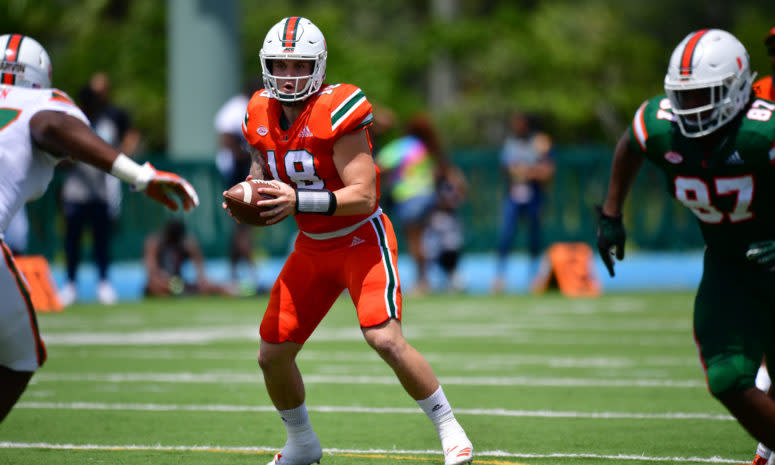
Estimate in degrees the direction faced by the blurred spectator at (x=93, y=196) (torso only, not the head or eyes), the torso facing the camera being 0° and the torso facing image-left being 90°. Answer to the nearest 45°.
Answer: approximately 0°

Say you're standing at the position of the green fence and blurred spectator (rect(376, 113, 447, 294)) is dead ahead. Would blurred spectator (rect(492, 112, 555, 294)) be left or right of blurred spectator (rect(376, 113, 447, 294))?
left

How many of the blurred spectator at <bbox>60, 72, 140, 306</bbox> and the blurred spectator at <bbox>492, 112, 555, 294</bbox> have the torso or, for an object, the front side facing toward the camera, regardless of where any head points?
2

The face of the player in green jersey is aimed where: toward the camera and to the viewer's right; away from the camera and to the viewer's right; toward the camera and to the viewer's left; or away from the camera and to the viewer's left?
toward the camera and to the viewer's left

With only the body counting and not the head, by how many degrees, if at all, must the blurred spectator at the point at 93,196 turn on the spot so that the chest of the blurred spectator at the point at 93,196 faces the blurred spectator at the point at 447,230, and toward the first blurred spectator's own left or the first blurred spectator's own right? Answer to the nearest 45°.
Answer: approximately 90° to the first blurred spectator's own left

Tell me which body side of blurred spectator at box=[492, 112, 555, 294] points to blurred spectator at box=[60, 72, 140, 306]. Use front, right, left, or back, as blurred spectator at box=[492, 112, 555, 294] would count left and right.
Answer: right

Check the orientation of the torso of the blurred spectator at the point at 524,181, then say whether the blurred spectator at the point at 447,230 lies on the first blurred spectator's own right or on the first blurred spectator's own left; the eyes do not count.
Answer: on the first blurred spectator's own right

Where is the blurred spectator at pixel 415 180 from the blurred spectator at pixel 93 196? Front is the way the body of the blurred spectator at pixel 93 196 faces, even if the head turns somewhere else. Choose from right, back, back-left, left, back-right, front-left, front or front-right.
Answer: left

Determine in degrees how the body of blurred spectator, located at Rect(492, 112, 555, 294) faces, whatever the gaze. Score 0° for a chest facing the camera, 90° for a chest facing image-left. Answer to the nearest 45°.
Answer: approximately 0°

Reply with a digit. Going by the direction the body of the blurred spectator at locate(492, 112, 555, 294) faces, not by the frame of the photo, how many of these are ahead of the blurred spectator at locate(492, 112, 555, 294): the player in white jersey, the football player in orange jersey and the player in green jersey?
3

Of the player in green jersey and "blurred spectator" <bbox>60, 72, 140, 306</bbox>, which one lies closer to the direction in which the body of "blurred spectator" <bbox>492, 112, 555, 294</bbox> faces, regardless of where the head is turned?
the player in green jersey

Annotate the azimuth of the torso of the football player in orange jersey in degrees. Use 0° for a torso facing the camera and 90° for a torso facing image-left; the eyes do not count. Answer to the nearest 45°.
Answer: approximately 45°

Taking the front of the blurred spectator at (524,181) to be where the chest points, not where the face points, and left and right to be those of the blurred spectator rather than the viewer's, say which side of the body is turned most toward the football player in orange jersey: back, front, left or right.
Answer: front

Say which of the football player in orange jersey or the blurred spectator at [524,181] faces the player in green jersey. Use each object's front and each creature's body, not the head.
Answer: the blurred spectator
